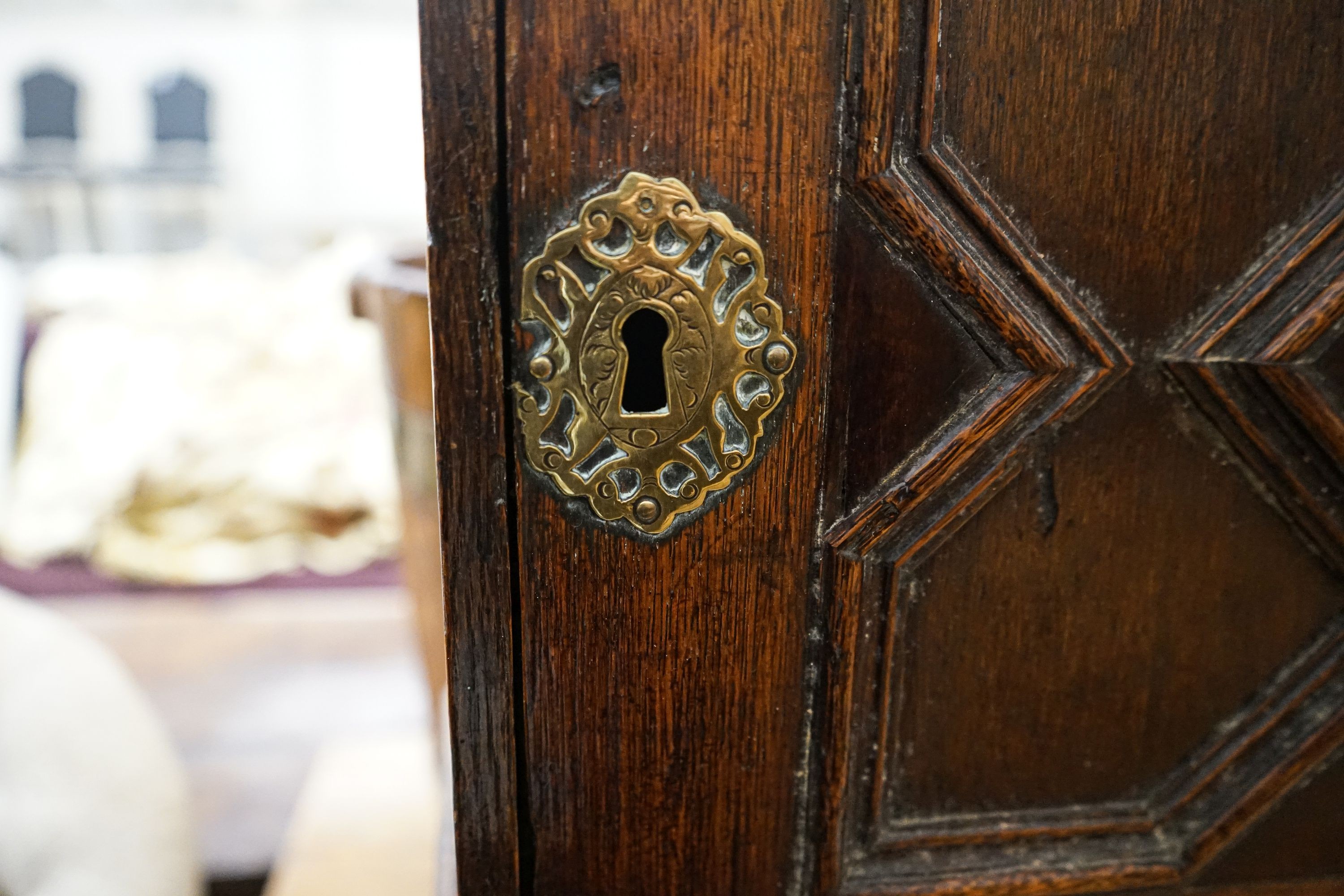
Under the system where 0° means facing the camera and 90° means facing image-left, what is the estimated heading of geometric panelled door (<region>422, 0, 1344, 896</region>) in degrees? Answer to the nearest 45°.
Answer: approximately 0°

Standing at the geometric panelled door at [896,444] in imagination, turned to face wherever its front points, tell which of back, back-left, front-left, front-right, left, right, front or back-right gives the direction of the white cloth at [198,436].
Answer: back-right
